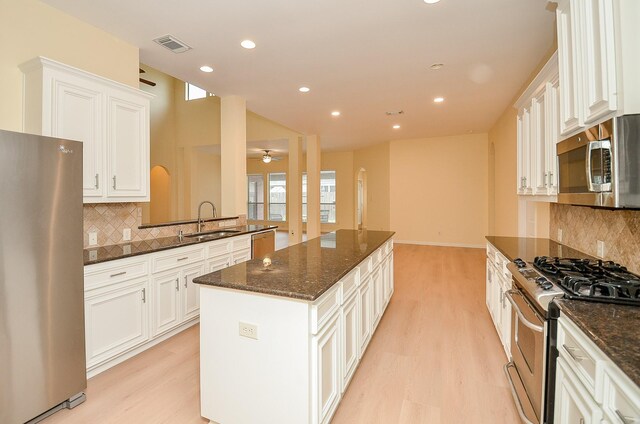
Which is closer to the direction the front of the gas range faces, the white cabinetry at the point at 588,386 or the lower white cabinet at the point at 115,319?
the lower white cabinet

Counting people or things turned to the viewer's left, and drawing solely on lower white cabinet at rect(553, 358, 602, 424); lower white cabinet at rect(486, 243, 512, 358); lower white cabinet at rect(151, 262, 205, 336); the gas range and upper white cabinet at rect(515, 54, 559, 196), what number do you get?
4

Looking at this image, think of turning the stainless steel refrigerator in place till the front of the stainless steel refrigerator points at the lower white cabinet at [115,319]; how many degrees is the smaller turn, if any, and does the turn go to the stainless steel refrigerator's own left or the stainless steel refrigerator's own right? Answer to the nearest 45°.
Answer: approximately 90° to the stainless steel refrigerator's own left

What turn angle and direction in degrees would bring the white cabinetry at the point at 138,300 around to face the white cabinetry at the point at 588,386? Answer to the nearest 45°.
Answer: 0° — it already faces it

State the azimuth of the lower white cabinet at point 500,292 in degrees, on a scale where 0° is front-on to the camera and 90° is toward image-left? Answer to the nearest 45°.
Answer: approximately 90°

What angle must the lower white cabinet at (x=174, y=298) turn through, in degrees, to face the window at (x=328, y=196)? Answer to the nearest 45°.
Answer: approximately 90° to its left

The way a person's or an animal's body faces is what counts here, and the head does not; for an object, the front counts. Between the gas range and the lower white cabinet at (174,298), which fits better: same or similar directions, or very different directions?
very different directions

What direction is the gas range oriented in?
to the viewer's left

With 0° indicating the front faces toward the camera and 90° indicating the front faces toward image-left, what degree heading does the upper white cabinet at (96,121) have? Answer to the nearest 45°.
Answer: approximately 315°

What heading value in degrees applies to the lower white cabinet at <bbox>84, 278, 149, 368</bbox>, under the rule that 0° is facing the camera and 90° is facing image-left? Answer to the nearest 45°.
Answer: approximately 315°

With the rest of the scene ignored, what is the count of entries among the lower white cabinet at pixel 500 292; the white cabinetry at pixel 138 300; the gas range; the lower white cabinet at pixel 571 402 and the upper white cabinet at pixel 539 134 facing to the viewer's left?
4
